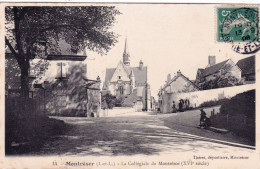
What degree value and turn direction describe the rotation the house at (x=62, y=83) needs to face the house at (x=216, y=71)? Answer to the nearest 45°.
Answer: approximately 90° to its left

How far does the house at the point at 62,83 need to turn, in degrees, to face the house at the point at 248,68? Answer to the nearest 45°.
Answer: approximately 90° to its left
